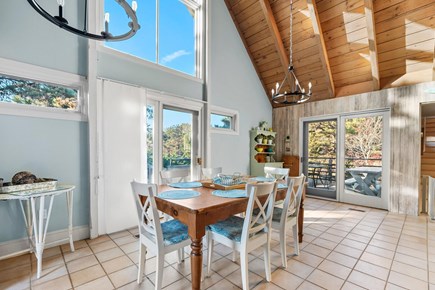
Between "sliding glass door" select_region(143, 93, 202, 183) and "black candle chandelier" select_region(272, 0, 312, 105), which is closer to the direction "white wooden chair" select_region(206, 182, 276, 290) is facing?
the sliding glass door

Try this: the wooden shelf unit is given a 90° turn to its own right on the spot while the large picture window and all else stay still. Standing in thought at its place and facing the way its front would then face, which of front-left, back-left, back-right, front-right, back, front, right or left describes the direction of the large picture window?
front

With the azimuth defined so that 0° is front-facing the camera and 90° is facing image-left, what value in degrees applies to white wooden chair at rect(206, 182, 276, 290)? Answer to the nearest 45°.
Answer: approximately 135°

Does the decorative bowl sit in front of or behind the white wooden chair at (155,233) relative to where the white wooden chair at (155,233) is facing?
in front

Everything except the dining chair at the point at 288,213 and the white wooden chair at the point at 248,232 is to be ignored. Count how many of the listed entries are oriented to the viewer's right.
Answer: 0

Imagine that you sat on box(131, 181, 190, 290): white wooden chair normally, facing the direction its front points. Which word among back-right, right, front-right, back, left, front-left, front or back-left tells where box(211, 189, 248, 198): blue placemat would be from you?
front-right

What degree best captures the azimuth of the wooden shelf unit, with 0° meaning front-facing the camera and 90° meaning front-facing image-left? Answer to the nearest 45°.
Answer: approximately 315°

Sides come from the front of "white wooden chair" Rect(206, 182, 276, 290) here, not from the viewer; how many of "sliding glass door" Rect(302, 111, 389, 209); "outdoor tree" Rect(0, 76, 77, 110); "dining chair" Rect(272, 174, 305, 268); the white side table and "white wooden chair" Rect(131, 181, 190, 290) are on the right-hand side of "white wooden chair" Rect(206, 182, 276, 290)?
2

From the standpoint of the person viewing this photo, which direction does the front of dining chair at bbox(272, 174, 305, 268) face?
facing away from the viewer and to the left of the viewer

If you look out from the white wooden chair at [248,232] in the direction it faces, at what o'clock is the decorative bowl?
The decorative bowl is roughly at 1 o'clock from the white wooden chair.

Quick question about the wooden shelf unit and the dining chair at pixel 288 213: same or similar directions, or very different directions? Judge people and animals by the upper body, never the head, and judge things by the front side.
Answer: very different directions

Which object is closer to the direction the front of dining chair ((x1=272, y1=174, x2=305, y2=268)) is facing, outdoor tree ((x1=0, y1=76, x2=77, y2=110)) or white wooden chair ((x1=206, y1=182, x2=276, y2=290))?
the outdoor tree

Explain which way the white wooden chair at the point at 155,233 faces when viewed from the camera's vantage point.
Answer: facing away from the viewer and to the right of the viewer

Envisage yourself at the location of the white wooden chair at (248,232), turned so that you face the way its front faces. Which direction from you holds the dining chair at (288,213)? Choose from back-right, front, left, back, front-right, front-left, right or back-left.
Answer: right
